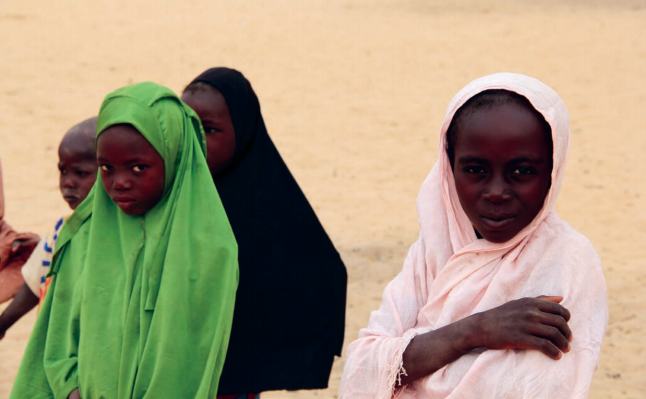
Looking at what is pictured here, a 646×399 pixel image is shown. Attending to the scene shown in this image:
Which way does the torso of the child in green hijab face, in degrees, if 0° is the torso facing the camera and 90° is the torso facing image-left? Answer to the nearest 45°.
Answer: approximately 45°

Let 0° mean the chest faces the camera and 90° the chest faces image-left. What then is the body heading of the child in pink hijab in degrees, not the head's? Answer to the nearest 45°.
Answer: approximately 0°

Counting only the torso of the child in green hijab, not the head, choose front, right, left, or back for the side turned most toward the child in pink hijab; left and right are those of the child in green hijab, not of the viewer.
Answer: left

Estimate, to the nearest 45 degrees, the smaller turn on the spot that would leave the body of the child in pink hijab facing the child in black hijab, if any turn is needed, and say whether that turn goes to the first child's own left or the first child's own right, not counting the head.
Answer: approximately 135° to the first child's own right

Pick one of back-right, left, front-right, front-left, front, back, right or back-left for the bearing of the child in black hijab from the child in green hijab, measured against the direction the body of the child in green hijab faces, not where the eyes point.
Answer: back
